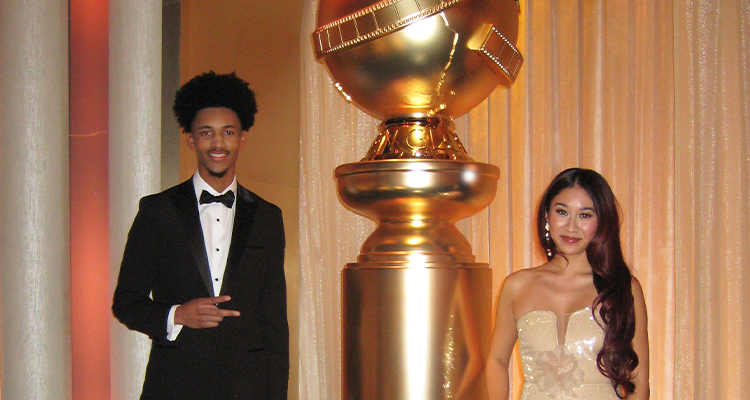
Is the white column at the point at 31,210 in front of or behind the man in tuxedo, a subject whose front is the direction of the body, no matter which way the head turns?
behind

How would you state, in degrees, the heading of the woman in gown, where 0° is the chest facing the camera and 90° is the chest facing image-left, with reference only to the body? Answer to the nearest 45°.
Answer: approximately 0°

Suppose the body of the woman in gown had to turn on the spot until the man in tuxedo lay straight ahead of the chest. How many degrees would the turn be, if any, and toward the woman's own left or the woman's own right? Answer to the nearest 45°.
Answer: approximately 90° to the woman's own right

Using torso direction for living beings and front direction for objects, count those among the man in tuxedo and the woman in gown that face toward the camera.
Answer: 2

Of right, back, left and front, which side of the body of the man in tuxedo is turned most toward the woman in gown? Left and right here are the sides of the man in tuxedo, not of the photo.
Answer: left

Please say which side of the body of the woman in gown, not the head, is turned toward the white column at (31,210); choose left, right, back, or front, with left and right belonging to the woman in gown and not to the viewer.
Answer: right

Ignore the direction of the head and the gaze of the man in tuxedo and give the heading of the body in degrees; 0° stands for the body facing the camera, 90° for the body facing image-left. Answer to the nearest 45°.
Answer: approximately 0°
